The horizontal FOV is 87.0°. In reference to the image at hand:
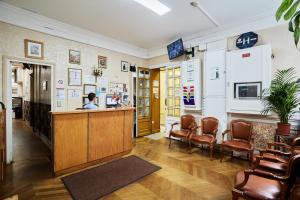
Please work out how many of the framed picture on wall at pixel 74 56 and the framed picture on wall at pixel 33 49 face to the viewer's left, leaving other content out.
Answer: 0

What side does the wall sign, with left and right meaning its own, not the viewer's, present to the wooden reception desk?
front

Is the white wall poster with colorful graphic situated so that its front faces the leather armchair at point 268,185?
no

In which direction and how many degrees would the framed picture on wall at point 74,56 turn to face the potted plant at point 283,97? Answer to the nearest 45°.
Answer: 0° — it already faces it

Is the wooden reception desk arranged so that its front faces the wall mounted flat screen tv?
no

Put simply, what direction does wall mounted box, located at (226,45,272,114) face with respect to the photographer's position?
facing the viewer and to the left of the viewer

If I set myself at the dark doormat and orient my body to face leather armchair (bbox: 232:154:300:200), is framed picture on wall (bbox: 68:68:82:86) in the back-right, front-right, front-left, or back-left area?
back-left

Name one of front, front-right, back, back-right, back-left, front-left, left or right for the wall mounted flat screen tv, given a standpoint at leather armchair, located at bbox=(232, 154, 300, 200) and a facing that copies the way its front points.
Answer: front-right

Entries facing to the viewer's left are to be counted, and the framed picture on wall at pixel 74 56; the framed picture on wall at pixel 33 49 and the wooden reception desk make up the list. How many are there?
0

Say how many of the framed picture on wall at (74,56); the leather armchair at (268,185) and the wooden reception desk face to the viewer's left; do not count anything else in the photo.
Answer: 1

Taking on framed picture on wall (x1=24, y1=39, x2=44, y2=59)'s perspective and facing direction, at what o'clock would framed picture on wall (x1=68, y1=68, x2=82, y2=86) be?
framed picture on wall (x1=68, y1=68, x2=82, y2=86) is roughly at 10 o'clock from framed picture on wall (x1=24, y1=39, x2=44, y2=59).

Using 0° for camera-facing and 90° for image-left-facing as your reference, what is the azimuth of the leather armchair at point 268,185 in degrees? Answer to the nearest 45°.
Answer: approximately 90°

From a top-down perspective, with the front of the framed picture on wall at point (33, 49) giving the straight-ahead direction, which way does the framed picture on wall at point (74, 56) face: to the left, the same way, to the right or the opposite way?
the same way

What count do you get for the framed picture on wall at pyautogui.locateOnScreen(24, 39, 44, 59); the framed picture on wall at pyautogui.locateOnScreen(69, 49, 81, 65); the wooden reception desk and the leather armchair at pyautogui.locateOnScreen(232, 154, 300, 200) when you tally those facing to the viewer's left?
1

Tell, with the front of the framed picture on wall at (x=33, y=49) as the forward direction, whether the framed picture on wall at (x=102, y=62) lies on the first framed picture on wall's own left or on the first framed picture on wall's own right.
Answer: on the first framed picture on wall's own left

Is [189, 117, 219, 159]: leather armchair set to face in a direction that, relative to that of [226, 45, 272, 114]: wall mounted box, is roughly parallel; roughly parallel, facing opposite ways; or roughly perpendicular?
roughly parallel

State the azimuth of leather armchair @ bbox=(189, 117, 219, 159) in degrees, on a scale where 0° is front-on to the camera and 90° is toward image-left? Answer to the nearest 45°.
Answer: approximately 45°

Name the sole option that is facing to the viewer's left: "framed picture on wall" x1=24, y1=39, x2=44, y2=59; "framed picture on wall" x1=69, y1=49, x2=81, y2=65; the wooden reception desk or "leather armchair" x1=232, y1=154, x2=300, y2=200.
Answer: the leather armchair

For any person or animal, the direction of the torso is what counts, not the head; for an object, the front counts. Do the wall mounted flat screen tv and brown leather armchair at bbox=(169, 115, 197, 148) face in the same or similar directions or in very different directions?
same or similar directions

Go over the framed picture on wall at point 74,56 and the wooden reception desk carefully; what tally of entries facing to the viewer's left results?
0
